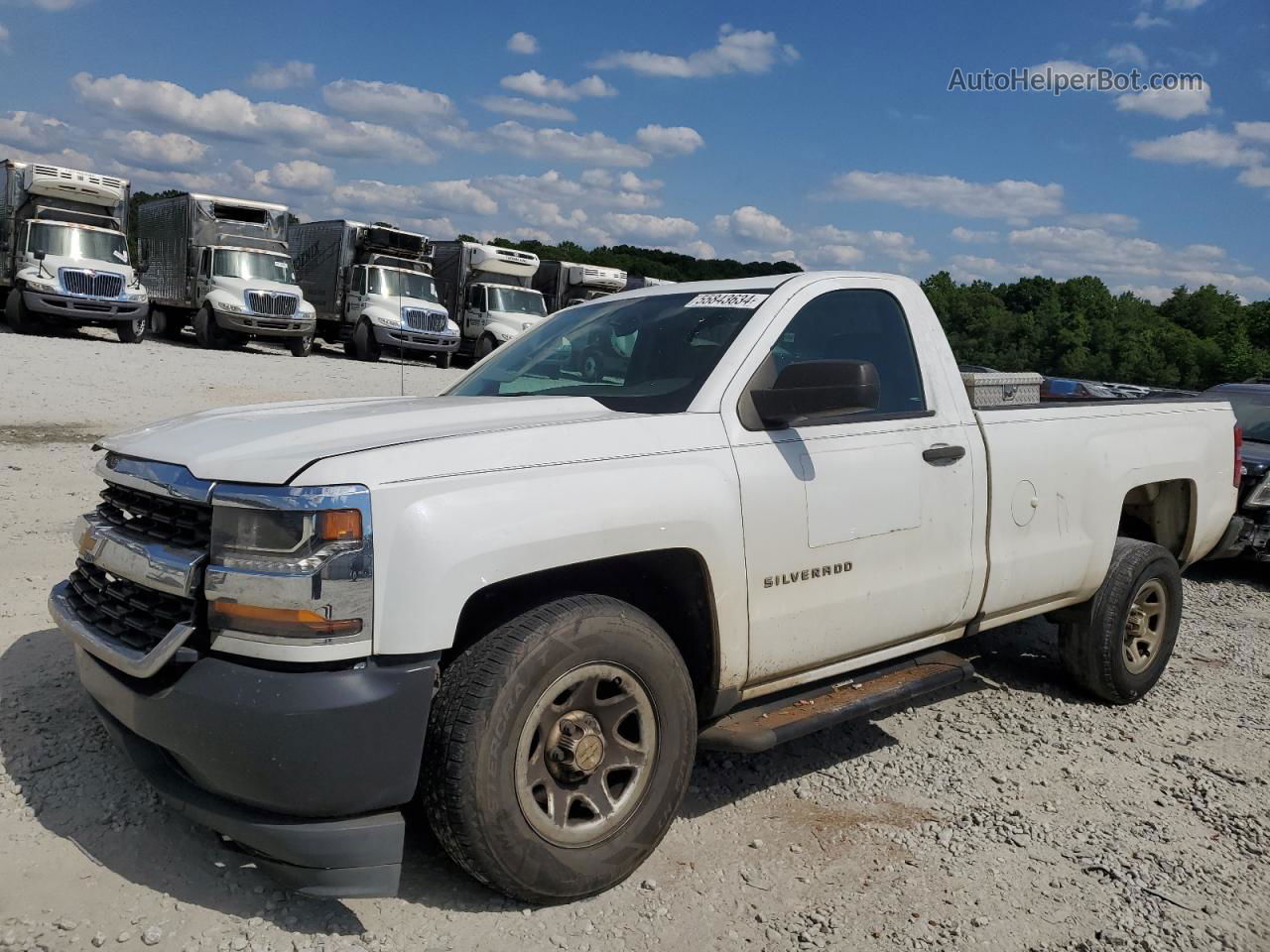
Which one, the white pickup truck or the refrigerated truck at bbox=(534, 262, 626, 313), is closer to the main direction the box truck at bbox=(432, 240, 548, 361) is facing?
the white pickup truck

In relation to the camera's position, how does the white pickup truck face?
facing the viewer and to the left of the viewer

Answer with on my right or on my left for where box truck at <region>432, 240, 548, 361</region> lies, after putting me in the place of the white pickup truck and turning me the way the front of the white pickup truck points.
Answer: on my right

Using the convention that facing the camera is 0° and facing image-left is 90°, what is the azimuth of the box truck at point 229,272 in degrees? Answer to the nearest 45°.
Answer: approximately 315°

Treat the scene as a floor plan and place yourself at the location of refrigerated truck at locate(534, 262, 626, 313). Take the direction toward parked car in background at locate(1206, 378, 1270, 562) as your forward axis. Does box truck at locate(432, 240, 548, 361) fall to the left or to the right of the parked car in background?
right

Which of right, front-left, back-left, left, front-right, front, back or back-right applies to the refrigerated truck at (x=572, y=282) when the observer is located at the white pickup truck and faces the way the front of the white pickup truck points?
back-right

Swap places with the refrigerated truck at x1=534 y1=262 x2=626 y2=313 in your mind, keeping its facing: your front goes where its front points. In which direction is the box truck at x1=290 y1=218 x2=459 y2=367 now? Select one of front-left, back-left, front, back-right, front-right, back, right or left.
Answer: right

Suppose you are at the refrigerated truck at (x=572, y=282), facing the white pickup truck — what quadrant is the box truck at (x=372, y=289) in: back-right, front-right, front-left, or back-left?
front-right

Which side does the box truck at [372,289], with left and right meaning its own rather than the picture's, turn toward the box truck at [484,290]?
left

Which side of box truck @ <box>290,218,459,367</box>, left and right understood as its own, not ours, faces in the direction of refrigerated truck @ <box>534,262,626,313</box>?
left

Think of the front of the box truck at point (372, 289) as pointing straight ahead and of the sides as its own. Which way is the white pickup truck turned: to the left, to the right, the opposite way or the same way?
to the right

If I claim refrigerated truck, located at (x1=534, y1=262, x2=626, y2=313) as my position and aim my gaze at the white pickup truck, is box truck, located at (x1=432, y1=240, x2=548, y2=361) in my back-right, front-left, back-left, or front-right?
front-right

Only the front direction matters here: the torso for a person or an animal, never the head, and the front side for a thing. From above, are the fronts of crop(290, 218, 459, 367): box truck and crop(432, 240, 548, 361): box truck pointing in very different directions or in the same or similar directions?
same or similar directions

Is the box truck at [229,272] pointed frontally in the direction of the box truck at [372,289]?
no

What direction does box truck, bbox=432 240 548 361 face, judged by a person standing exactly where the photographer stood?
facing the viewer and to the right of the viewer

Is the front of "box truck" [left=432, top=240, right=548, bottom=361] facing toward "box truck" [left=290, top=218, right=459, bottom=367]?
no
